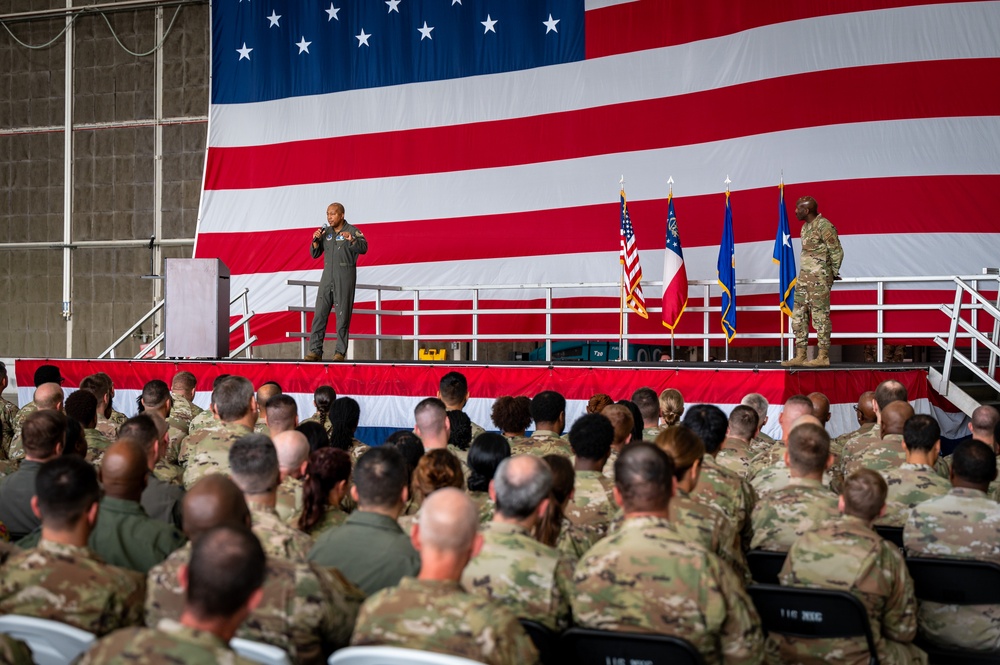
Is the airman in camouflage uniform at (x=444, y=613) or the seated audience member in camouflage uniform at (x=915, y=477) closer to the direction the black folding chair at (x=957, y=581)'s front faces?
the seated audience member in camouflage uniform

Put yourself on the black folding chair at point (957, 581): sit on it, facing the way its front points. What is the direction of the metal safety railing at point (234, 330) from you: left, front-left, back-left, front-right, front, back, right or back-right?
front-left

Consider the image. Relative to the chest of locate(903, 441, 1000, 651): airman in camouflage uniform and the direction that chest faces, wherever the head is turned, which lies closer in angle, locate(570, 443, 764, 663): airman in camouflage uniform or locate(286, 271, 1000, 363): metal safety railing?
the metal safety railing

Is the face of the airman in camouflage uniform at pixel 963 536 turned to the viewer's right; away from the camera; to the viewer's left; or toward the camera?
away from the camera

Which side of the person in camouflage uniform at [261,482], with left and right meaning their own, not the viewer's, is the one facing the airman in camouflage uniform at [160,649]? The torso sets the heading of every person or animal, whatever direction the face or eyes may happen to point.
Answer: back

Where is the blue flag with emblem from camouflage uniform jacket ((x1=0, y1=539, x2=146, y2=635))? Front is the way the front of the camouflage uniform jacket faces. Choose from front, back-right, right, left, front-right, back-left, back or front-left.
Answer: front-right

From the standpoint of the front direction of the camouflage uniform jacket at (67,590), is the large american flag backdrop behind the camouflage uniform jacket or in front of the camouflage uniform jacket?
in front

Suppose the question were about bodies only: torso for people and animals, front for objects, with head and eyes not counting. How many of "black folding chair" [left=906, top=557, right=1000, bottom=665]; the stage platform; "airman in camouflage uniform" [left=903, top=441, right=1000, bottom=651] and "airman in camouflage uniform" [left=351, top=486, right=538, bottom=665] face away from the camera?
3

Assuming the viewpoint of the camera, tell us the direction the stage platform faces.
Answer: facing the viewer

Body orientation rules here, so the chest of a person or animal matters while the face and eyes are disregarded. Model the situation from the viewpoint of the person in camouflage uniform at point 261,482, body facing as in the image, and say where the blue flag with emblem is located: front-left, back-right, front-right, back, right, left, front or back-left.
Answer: front-right

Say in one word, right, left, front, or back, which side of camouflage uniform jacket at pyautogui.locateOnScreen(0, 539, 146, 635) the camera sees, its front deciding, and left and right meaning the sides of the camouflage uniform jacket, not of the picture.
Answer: back

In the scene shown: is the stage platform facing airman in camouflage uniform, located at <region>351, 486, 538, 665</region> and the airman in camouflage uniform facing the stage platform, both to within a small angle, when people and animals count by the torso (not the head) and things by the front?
yes

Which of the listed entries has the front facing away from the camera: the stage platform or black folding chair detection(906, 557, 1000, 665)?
the black folding chair

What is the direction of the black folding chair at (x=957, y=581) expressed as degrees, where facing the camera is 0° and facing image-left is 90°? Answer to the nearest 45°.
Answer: approximately 180°

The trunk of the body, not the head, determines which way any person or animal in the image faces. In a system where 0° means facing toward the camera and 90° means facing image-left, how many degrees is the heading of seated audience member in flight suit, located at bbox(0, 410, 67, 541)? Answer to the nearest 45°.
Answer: approximately 225°

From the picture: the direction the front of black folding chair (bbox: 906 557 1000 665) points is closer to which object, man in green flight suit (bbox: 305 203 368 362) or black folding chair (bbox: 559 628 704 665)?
the man in green flight suit

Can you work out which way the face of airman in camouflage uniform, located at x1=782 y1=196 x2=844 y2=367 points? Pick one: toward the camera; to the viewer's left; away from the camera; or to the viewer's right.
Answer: to the viewer's left

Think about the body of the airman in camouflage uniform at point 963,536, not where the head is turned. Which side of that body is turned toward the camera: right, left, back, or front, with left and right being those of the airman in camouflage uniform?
back

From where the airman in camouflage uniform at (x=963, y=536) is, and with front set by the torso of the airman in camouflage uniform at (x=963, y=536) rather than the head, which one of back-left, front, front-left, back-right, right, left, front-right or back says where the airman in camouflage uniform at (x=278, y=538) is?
back-left
